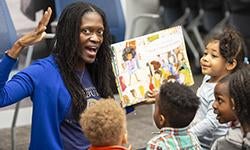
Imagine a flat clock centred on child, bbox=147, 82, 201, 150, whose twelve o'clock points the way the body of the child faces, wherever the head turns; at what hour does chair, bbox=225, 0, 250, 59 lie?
The chair is roughly at 2 o'clock from the child.

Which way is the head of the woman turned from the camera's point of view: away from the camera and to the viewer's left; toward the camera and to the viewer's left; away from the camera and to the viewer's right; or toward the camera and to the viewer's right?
toward the camera and to the viewer's right

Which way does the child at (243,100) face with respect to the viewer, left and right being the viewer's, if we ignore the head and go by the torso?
facing away from the viewer and to the left of the viewer

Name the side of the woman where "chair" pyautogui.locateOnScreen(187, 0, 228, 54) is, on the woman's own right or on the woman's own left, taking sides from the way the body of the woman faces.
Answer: on the woman's own left

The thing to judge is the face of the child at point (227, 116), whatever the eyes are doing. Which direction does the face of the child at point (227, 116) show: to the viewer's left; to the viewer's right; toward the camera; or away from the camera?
to the viewer's left

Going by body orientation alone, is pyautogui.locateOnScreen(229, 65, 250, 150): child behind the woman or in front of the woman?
in front

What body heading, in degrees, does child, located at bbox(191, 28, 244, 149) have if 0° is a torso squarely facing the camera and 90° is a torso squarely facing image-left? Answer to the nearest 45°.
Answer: approximately 45°

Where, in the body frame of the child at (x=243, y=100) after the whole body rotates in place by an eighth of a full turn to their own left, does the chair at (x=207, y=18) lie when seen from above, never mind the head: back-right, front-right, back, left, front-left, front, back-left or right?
right

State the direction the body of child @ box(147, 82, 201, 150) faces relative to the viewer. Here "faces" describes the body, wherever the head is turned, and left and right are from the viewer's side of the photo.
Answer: facing away from the viewer and to the left of the viewer

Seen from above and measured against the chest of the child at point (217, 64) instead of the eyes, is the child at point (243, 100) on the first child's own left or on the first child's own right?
on the first child's own left

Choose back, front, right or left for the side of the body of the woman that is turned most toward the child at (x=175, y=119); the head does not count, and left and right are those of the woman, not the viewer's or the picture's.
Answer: front

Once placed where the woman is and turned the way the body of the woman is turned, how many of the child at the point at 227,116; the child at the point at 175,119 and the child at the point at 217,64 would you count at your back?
0

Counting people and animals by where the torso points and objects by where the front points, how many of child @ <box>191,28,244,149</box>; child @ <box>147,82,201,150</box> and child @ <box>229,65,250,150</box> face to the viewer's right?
0

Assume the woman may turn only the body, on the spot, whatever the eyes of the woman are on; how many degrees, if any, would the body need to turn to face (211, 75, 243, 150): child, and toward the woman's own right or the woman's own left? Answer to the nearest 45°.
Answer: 0° — they already face them

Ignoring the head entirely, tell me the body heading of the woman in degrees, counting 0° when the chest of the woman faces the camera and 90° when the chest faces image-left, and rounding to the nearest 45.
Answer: approximately 315°

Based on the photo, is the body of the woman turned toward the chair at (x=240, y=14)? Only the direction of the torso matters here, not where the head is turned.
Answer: no
